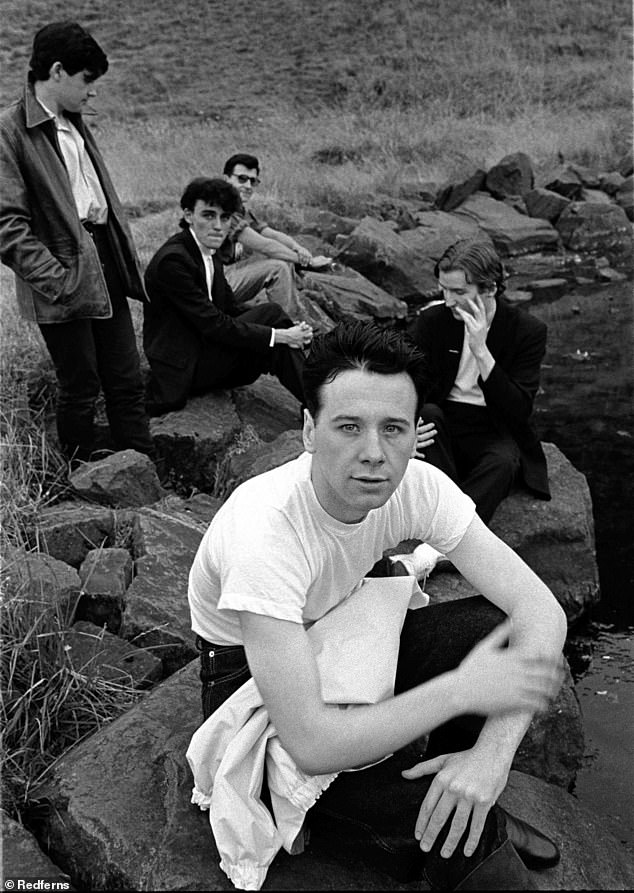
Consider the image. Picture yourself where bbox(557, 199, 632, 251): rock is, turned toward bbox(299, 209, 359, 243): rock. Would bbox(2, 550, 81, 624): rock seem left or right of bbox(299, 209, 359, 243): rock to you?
left

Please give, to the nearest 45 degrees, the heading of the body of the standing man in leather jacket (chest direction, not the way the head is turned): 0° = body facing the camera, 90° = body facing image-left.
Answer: approximately 315°

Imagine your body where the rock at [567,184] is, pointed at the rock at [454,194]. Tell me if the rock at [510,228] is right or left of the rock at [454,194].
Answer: left

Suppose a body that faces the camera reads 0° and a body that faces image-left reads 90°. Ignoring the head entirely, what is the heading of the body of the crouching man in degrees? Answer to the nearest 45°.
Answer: approximately 315°

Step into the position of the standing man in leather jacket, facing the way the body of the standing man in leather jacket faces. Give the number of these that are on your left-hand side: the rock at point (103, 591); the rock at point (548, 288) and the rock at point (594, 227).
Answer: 2

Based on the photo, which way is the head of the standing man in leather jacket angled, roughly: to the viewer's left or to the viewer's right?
to the viewer's right
